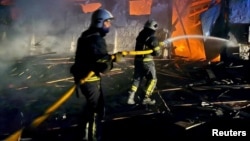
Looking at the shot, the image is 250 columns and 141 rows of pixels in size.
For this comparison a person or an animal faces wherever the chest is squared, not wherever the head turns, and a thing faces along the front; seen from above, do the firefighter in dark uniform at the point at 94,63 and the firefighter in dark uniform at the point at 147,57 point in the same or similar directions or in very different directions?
same or similar directions

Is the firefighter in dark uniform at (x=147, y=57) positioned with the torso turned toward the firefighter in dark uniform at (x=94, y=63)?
no

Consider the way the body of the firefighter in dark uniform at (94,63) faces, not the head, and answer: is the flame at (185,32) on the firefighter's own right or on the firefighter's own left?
on the firefighter's own left

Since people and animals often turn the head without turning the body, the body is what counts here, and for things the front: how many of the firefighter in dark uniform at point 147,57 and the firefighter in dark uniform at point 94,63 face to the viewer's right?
2

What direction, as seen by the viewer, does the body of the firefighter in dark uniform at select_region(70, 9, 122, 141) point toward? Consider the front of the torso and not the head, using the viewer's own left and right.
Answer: facing to the right of the viewer

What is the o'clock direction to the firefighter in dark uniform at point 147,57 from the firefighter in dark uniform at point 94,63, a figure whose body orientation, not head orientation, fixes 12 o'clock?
the firefighter in dark uniform at point 147,57 is roughly at 10 o'clock from the firefighter in dark uniform at point 94,63.
